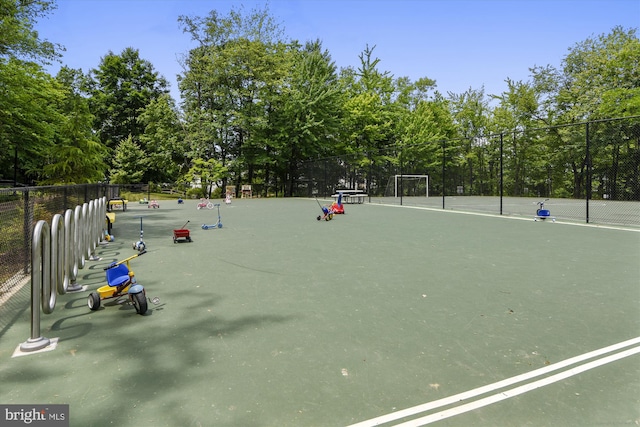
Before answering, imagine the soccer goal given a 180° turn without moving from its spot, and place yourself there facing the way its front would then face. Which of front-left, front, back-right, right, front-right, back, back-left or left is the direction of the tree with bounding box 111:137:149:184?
front-left

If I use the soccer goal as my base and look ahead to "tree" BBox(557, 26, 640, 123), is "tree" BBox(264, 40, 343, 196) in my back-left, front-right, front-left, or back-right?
back-left

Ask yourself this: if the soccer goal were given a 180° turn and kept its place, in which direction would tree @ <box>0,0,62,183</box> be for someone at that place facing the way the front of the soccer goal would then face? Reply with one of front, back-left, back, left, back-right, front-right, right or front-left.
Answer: left

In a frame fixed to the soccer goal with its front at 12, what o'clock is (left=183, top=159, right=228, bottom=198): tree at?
The tree is roughly at 4 o'clock from the soccer goal.

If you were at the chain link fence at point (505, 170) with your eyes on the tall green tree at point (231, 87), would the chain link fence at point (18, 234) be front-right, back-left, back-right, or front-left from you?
back-left

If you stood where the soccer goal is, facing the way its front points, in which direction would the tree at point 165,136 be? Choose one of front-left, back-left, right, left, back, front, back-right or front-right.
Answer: back-right

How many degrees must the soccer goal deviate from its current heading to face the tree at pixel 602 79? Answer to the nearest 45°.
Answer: approximately 45° to its left

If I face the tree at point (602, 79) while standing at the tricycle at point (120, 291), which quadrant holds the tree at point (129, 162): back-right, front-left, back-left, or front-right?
front-left

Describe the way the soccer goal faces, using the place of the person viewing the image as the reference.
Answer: facing the viewer and to the right of the viewer

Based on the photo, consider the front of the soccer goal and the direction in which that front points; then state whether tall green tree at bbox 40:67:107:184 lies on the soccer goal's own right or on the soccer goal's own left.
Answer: on the soccer goal's own right

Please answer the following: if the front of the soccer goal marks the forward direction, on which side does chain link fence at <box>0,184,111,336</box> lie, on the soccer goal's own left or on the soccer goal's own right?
on the soccer goal's own right

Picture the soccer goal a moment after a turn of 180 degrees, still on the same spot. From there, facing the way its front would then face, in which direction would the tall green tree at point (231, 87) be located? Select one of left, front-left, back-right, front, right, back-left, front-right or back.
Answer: front-left
